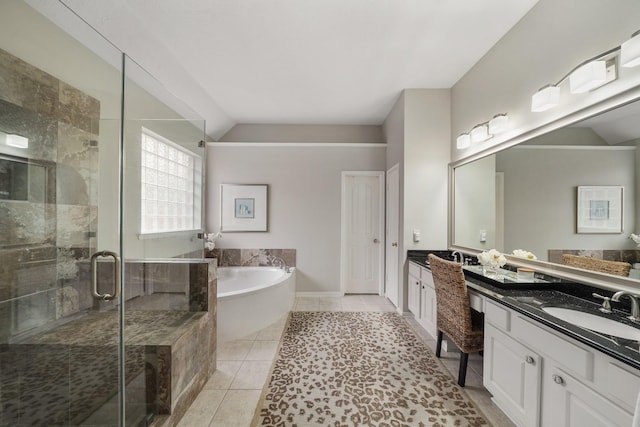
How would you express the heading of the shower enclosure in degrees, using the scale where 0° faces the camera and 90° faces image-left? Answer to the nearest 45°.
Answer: approximately 315°

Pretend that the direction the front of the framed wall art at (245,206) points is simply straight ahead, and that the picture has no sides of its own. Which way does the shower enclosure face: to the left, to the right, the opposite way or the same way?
to the left

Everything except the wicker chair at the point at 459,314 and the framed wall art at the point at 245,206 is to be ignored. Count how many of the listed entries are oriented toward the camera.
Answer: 1

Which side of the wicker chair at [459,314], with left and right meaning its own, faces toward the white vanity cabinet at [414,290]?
left

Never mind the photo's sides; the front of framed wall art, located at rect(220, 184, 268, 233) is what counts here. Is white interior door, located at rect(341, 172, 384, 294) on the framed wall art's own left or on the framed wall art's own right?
on the framed wall art's own left

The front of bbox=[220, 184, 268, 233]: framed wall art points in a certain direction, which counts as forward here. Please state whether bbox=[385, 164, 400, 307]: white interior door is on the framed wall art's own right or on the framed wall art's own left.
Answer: on the framed wall art's own left

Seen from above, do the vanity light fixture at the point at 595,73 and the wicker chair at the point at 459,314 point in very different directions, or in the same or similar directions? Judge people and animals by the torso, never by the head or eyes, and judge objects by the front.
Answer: very different directions

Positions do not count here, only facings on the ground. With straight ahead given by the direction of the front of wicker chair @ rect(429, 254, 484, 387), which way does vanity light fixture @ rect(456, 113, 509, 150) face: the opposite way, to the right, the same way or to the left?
the opposite way

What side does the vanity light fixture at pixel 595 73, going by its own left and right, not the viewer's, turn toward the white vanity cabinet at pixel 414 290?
right

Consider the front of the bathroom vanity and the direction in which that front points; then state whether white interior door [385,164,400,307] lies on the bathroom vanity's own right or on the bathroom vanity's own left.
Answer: on the bathroom vanity's own right

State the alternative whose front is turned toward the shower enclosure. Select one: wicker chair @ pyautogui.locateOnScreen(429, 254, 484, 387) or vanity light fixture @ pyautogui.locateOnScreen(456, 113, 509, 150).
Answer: the vanity light fixture
